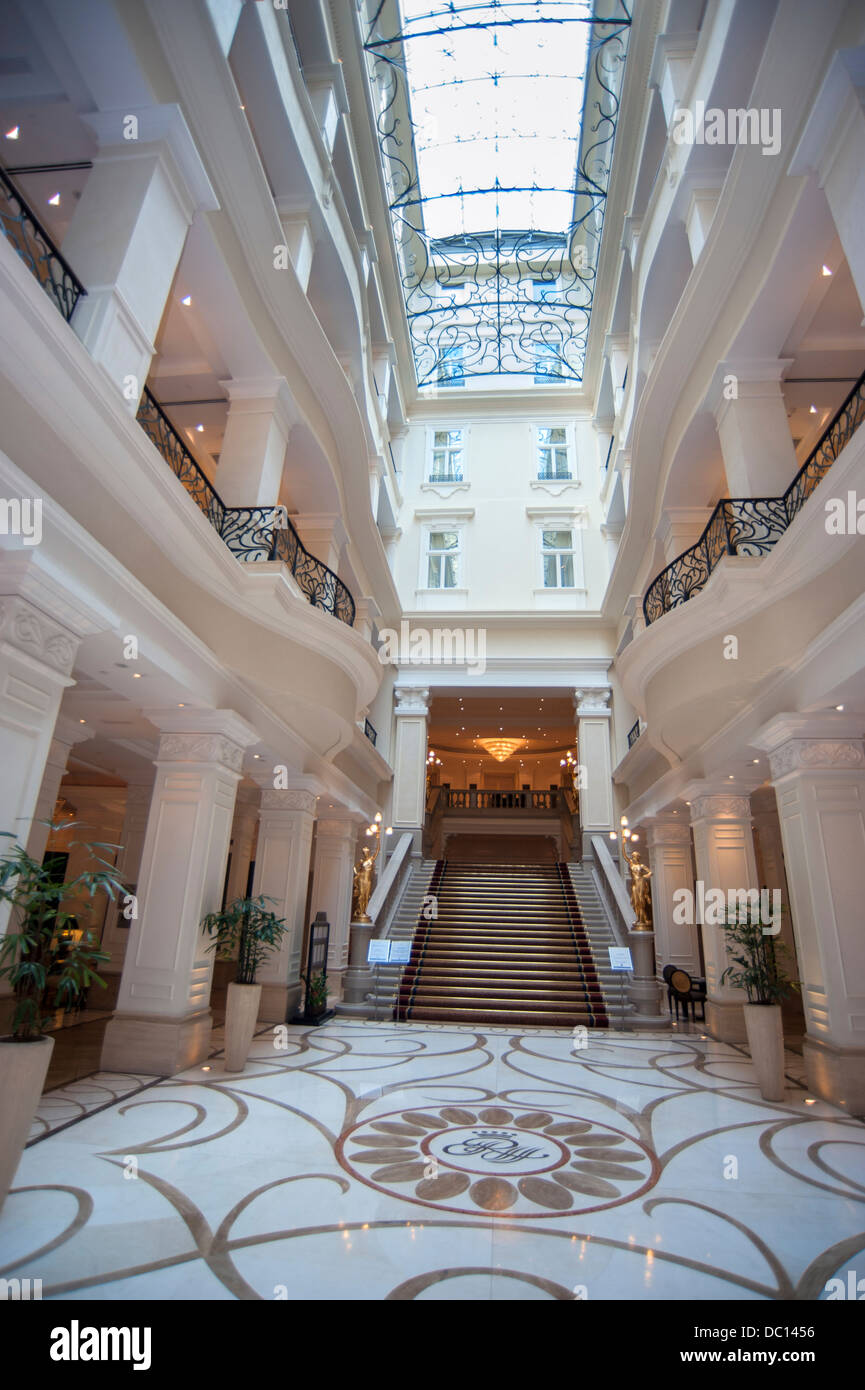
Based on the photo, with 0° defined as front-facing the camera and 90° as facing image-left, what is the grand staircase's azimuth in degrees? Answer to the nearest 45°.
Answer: approximately 0°

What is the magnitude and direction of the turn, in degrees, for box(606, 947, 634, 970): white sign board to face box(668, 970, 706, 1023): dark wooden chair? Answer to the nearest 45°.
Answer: approximately 135° to its left

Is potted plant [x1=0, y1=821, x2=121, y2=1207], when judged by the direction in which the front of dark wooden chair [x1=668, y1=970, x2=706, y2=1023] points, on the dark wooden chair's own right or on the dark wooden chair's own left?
on the dark wooden chair's own right

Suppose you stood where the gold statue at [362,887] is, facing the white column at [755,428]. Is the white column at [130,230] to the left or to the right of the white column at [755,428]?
right

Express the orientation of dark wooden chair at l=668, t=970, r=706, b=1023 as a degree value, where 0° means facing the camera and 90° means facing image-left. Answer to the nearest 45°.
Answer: approximately 315°

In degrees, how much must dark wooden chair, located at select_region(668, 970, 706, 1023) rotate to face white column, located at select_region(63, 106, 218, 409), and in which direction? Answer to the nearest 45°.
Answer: approximately 180°

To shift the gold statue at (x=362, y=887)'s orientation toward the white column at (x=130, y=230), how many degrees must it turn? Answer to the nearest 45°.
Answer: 0° — it already faces it

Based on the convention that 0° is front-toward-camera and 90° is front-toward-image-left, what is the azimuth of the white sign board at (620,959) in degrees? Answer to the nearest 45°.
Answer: approximately 0°
